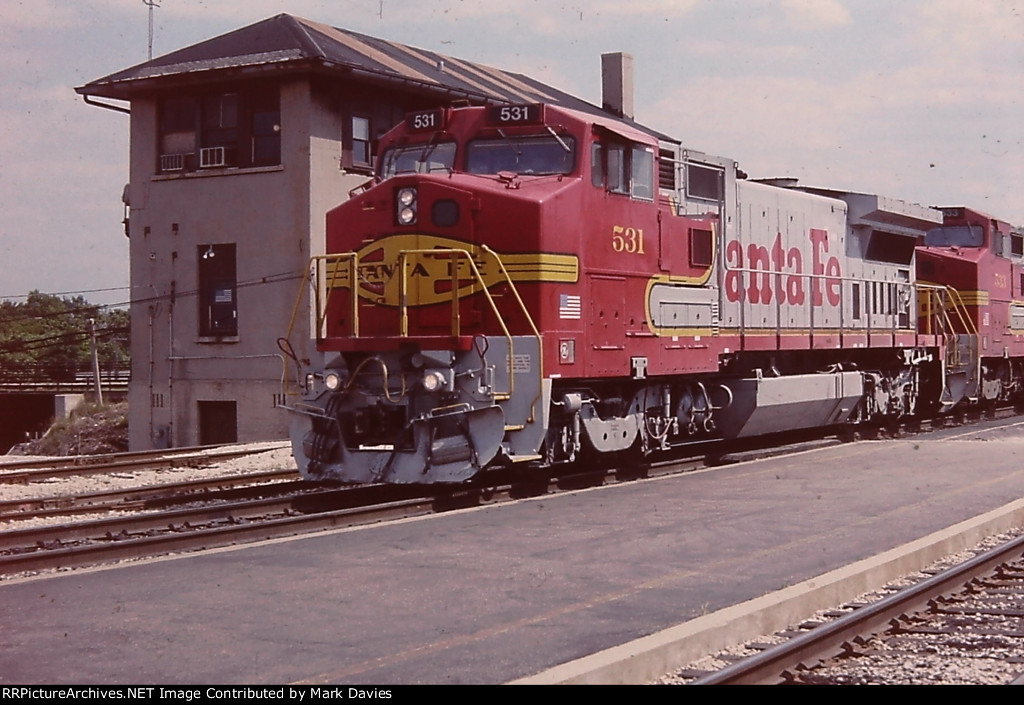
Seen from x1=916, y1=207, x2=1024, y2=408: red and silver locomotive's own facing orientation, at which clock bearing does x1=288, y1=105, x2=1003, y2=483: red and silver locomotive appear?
x1=288, y1=105, x2=1003, y2=483: red and silver locomotive is roughly at 11 o'clock from x1=916, y1=207, x2=1024, y2=408: red and silver locomotive.

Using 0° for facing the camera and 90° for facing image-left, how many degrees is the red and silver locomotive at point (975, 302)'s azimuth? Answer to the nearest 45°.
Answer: approximately 45°

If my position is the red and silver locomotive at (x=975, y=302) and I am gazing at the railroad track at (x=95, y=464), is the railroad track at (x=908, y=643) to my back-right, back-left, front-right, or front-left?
front-left

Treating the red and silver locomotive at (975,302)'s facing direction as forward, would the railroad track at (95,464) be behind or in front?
in front

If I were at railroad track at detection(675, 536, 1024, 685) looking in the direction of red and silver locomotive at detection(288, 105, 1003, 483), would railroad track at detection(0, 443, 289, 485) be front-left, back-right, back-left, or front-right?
front-left

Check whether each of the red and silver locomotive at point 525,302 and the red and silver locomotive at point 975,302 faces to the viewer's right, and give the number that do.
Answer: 0

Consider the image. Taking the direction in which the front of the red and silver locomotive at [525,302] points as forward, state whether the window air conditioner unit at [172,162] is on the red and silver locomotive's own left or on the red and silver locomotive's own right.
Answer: on the red and silver locomotive's own right

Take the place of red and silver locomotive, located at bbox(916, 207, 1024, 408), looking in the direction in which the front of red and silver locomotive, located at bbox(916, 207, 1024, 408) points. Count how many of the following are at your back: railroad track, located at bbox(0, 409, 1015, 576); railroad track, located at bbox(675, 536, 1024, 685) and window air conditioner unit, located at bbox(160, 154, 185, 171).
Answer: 0

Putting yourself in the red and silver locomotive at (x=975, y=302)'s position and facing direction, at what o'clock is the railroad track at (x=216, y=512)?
The railroad track is roughly at 11 o'clock from the red and silver locomotive.

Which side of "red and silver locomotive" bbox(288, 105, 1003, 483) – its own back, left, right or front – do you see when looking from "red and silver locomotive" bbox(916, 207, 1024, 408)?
back

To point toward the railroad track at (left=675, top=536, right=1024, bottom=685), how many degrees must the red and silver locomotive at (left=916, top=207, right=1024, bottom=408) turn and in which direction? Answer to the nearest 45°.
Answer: approximately 45° to its left

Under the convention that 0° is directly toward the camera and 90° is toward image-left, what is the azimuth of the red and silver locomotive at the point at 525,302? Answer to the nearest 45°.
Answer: approximately 45°

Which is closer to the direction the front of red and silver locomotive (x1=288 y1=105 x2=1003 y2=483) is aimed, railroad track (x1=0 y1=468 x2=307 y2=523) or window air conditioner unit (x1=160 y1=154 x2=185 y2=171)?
the railroad track

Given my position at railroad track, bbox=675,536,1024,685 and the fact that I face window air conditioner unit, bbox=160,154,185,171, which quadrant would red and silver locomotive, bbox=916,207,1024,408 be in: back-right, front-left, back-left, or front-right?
front-right

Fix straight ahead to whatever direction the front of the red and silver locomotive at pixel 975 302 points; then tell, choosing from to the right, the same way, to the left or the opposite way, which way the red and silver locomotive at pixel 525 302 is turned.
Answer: the same way

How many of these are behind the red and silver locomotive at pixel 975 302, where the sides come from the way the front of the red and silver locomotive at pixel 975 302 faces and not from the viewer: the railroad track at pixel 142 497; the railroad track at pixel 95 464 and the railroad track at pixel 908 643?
0

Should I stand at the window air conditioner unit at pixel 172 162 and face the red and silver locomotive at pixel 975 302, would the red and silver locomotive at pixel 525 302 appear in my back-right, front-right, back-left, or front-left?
front-right
